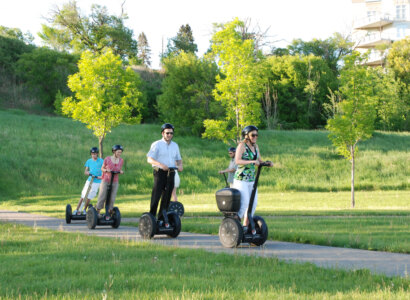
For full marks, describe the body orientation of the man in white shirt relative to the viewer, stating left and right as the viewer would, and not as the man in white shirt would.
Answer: facing the viewer and to the right of the viewer

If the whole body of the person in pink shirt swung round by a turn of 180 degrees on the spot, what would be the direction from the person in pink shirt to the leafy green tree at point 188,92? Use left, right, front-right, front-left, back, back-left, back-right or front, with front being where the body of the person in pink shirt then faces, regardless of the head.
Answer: front-right

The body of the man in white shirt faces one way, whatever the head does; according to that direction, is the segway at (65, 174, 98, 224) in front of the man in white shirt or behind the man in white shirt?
behind

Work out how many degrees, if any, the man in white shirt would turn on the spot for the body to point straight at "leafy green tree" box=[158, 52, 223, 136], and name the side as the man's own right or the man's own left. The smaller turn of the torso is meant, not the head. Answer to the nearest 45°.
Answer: approximately 135° to the man's own left

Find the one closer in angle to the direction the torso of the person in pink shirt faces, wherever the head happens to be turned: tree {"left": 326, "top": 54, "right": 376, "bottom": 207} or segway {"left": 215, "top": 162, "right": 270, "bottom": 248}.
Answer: the segway

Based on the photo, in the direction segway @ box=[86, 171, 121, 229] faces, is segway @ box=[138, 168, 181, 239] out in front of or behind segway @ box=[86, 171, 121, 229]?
in front

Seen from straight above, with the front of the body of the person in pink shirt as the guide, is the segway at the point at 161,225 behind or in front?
in front

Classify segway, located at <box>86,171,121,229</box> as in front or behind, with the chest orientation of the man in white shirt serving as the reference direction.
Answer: behind
